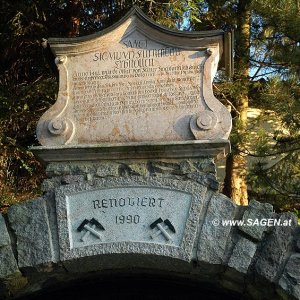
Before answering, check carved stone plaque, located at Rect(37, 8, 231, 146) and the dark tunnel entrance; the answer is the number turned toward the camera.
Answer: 2

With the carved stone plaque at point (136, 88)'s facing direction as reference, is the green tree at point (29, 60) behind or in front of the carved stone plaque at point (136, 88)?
behind

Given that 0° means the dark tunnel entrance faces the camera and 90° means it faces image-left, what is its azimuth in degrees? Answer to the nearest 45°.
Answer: approximately 0°

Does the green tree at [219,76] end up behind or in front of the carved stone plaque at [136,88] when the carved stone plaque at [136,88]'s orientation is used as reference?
behind

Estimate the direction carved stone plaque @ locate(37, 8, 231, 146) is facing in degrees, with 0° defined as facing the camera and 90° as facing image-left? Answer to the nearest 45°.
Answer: approximately 0°
